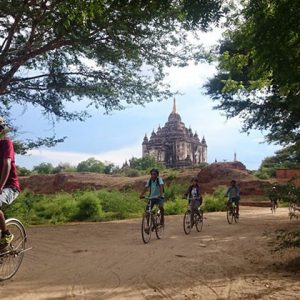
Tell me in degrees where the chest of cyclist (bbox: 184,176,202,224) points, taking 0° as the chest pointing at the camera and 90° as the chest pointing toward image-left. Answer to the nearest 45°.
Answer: approximately 45°

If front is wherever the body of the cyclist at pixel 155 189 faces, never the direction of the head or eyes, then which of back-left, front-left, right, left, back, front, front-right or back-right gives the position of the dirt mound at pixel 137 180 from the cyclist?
back-right

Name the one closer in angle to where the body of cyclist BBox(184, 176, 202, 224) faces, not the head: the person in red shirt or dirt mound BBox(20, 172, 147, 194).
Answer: the person in red shirt

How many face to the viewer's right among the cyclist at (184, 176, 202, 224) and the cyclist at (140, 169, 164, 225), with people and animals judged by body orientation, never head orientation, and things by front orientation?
0

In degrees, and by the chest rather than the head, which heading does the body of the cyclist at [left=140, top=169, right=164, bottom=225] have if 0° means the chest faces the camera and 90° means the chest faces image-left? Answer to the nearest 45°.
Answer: approximately 45°

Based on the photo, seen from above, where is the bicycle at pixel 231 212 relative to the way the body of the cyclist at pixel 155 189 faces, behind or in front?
behind

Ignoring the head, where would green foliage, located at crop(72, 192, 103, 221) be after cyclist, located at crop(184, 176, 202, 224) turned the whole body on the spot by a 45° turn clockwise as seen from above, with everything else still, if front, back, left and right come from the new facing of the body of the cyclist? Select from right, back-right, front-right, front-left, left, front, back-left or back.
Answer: front-right

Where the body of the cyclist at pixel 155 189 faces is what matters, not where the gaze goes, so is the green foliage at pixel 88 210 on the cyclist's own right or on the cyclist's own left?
on the cyclist's own right

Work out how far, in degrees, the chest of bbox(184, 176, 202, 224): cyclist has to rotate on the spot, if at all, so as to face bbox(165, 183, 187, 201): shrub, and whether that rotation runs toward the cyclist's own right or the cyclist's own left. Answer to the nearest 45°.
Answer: approximately 135° to the cyclist's own right

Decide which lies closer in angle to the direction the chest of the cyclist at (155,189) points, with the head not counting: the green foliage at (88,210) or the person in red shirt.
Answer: the person in red shirt

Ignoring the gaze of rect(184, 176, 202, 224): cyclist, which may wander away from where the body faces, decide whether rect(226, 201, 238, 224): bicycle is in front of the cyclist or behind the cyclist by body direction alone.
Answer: behind
